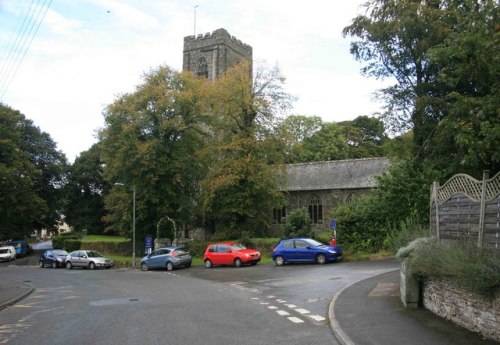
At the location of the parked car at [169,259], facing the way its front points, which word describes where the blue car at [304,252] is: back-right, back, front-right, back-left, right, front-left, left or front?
back

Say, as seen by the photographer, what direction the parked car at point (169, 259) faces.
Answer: facing away from the viewer and to the left of the viewer

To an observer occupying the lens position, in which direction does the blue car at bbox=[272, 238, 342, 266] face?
facing the viewer and to the right of the viewer

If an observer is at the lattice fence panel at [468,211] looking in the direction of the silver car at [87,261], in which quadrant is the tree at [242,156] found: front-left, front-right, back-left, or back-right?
front-right

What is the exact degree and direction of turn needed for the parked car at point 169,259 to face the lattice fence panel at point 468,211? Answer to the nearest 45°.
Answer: approximately 135° to its left

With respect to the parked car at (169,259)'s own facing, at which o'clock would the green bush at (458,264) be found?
The green bush is roughly at 7 o'clock from the parked car.

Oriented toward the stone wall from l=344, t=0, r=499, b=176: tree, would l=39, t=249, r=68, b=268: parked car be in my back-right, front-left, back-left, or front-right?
back-right

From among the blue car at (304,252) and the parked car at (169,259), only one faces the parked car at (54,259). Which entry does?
the parked car at (169,259)

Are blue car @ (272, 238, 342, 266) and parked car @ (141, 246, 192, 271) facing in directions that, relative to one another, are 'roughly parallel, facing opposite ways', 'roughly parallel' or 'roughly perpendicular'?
roughly parallel, facing opposite ways

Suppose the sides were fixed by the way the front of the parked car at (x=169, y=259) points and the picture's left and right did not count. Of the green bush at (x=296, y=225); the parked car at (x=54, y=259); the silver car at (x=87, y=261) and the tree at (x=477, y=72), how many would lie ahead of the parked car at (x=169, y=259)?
2
